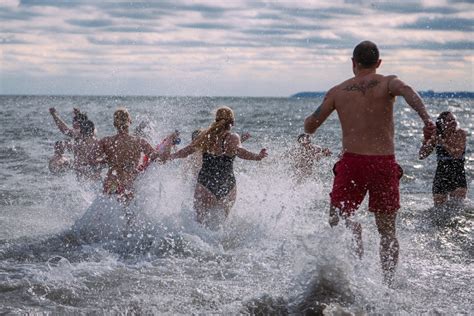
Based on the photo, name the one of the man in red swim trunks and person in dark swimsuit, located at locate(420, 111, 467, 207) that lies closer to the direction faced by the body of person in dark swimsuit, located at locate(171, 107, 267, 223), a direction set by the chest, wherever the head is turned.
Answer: the person in dark swimsuit

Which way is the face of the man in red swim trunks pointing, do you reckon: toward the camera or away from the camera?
away from the camera

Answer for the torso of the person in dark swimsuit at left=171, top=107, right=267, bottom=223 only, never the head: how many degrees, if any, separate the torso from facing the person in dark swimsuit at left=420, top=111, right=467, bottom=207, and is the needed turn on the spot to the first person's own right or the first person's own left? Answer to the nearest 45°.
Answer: approximately 45° to the first person's own right

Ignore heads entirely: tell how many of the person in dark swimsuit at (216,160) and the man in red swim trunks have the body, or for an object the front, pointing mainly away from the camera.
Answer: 2

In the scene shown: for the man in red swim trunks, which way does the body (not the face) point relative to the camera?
away from the camera

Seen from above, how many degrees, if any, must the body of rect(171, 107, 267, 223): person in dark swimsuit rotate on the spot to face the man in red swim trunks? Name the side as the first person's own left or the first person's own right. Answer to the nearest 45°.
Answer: approximately 135° to the first person's own right

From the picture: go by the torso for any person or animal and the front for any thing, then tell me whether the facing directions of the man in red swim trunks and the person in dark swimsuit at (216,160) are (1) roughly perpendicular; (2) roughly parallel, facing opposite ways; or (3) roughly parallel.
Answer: roughly parallel

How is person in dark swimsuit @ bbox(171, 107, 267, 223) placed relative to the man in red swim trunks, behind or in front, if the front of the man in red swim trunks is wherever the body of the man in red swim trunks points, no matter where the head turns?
in front

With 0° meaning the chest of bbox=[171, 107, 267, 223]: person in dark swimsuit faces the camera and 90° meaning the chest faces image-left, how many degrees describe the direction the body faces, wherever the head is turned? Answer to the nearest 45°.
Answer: approximately 180°

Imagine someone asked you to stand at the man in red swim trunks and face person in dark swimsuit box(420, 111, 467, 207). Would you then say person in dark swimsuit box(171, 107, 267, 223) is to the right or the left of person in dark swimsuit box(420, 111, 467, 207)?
left
